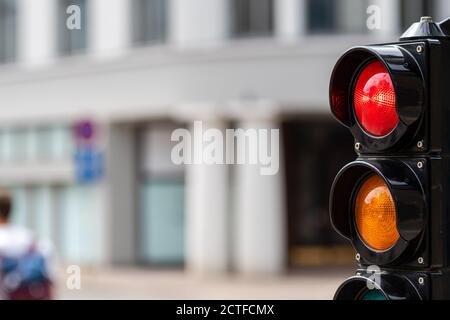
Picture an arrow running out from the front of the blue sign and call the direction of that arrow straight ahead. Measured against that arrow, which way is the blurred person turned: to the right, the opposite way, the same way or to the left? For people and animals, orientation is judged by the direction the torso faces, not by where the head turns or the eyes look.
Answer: the opposite way

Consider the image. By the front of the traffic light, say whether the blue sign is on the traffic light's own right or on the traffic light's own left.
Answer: on the traffic light's own right

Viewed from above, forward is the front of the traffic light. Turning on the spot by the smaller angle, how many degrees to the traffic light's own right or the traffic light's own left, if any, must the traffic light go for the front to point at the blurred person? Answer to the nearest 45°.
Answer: approximately 90° to the traffic light's own right

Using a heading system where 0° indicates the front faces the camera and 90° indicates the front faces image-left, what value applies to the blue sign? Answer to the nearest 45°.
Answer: approximately 0°

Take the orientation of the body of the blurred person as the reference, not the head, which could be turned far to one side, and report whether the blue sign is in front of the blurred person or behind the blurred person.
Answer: in front

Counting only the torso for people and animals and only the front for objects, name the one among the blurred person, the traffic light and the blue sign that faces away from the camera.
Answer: the blurred person

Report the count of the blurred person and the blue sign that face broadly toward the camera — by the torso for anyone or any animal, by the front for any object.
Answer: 1

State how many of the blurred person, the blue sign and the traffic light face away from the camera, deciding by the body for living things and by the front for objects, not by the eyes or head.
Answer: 1

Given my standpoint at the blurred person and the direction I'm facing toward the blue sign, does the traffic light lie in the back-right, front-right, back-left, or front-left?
back-right

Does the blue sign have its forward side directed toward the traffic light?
yes

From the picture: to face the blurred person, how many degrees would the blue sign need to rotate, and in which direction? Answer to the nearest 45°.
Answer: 0° — it already faces them

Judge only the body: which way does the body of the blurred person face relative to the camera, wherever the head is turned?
away from the camera

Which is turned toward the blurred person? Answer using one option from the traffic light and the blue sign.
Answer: the blue sign
